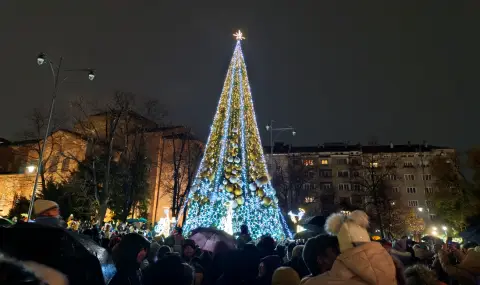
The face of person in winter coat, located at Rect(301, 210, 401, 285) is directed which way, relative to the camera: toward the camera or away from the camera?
away from the camera

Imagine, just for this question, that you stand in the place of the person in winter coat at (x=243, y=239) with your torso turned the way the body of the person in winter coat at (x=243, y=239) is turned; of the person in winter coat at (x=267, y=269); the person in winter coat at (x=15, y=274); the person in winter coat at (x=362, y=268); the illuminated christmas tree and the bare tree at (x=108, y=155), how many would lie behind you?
3

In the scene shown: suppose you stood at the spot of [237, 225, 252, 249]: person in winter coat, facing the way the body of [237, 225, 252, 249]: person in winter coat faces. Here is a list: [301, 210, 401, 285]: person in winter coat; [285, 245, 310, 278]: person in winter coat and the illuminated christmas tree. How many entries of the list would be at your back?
2

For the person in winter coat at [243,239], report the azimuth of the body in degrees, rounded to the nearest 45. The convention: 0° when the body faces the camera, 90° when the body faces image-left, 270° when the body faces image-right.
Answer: approximately 180°

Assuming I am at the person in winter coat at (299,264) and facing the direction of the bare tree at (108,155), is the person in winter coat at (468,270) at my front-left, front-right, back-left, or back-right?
back-right

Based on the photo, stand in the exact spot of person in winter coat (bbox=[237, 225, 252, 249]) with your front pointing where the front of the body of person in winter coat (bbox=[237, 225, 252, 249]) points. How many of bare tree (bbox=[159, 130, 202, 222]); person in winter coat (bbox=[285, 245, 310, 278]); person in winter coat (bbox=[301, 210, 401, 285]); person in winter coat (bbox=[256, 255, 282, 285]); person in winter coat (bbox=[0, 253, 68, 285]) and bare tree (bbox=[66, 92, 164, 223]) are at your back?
4

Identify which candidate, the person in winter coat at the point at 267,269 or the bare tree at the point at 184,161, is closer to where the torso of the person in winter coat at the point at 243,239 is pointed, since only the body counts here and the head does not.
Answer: the bare tree

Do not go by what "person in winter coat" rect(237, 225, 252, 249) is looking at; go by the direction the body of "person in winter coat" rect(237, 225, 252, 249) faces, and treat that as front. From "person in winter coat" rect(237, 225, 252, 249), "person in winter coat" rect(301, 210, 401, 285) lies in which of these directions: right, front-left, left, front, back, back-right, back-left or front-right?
back

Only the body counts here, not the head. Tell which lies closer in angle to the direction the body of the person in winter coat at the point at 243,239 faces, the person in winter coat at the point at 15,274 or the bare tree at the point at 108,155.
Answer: the bare tree

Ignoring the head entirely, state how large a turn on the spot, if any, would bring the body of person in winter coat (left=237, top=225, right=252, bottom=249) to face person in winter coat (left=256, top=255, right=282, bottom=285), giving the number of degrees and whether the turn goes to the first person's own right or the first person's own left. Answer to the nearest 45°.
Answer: approximately 180°

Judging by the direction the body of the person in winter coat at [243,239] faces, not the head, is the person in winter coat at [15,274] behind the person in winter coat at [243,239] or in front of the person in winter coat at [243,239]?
behind

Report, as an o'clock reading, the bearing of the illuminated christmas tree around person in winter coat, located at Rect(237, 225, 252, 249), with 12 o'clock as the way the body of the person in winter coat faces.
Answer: The illuminated christmas tree is roughly at 12 o'clock from the person in winter coat.

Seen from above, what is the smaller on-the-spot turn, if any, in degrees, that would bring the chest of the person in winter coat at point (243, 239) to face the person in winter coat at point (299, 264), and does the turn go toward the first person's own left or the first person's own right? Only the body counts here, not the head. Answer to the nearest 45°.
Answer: approximately 180°

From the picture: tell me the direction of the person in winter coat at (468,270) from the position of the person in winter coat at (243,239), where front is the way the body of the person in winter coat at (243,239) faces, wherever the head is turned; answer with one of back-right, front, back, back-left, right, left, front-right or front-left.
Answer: back-right
